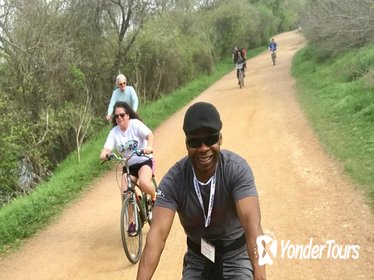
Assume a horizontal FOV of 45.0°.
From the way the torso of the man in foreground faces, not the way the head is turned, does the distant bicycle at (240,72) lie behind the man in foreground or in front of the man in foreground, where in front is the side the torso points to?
behind

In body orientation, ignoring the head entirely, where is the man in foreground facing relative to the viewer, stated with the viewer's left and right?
facing the viewer

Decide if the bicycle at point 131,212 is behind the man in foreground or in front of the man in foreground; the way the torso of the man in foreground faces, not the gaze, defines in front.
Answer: behind

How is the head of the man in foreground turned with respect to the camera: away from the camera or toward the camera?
toward the camera

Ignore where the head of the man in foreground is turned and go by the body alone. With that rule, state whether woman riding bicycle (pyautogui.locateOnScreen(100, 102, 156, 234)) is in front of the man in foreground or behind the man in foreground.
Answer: behind
